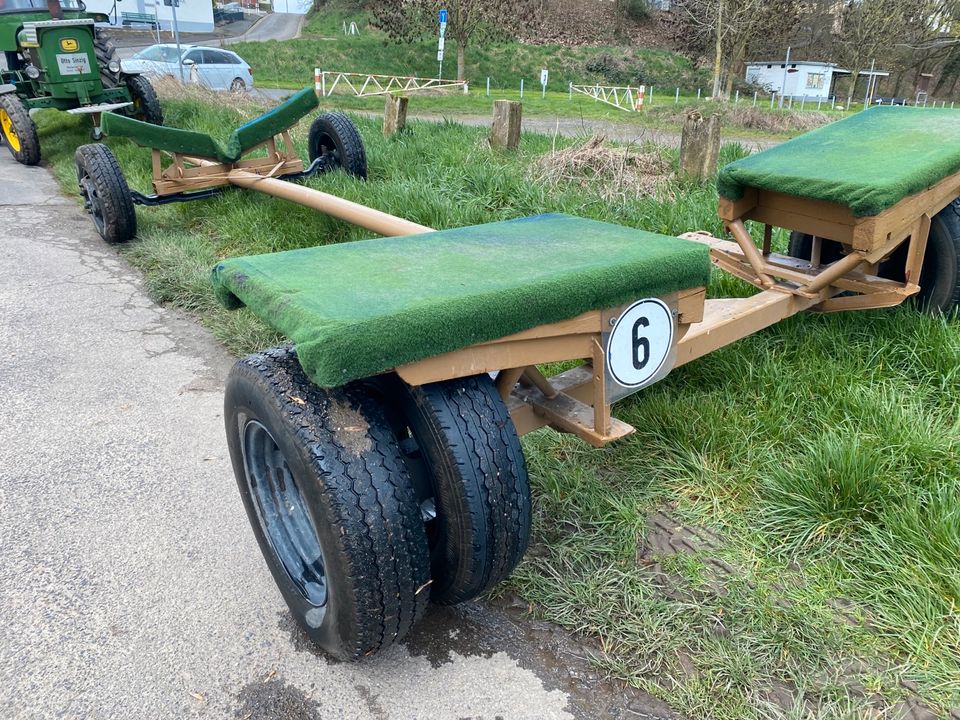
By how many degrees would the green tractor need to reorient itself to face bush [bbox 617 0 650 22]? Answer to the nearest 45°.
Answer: approximately 90° to its left

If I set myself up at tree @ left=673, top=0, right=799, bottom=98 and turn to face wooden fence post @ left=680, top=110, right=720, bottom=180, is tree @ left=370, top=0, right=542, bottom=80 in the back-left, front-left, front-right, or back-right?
back-right

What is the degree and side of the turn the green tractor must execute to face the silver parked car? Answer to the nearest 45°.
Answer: approximately 135° to its left

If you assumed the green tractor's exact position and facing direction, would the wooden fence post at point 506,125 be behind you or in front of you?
in front

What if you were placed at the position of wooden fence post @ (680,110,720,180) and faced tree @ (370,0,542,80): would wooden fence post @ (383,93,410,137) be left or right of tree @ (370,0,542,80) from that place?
left

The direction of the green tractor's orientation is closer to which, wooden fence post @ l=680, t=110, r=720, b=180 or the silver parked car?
the wooden fence post

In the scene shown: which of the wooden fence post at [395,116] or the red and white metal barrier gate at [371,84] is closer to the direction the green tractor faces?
the wooden fence post

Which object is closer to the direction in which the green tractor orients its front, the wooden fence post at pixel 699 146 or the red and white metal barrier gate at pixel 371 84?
the wooden fence post

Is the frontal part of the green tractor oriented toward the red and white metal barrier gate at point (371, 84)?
no

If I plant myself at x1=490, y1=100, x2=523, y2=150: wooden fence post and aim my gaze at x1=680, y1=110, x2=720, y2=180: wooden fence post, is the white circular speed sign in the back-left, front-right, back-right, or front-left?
front-right
